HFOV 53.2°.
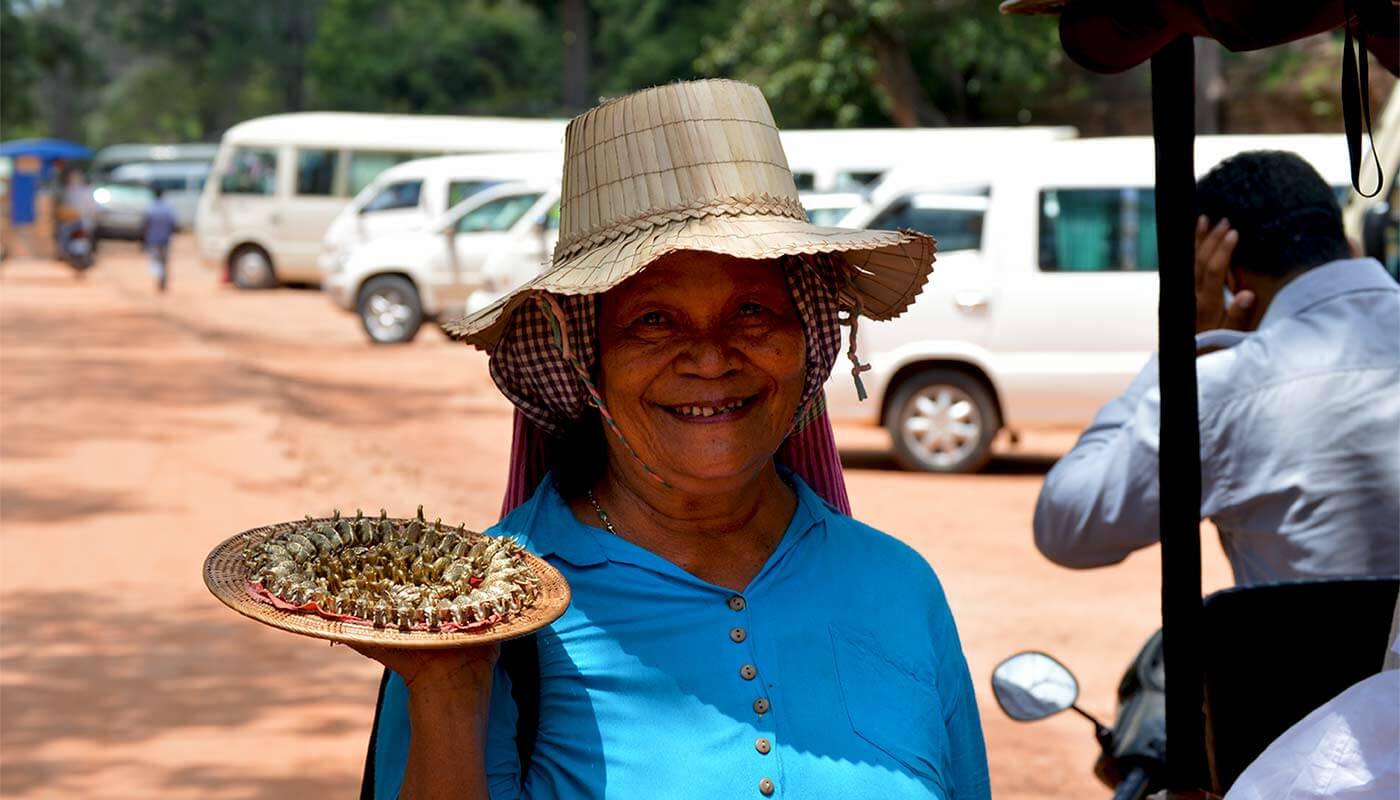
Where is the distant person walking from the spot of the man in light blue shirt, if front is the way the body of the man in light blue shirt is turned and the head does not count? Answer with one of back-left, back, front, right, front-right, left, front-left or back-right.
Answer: front

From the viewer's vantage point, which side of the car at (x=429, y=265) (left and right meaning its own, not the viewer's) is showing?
left

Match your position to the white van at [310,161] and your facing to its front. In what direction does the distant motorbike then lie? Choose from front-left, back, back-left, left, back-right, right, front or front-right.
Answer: front-right

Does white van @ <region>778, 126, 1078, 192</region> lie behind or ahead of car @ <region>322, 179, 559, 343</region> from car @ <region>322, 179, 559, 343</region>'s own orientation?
behind

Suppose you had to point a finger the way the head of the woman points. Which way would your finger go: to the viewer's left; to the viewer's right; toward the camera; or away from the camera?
toward the camera

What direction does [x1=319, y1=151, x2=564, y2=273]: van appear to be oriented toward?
to the viewer's left

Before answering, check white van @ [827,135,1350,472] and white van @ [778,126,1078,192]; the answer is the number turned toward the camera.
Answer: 0

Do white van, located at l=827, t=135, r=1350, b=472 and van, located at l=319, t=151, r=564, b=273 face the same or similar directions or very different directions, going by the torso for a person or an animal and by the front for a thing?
same or similar directions

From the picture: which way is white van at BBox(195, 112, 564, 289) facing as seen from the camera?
to the viewer's left

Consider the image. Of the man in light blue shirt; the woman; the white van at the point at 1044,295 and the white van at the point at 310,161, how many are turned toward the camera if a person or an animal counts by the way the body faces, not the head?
1

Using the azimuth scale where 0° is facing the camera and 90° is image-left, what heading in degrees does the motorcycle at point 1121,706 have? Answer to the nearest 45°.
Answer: approximately 180°

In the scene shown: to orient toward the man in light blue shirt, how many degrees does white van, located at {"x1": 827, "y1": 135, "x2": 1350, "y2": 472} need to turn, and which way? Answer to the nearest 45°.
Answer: approximately 90° to its left

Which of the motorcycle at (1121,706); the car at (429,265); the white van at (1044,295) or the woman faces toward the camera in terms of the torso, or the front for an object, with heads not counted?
the woman

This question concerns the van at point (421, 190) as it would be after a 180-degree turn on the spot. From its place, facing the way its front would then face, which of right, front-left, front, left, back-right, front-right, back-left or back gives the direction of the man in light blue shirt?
right

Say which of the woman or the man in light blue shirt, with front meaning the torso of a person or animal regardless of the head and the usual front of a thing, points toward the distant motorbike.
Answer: the man in light blue shirt

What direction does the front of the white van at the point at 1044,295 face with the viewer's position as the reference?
facing to the left of the viewer

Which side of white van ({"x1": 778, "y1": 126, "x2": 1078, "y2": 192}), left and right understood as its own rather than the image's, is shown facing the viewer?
left

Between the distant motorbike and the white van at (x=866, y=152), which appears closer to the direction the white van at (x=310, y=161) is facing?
the distant motorbike

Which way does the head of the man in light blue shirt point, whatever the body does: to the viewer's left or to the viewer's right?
to the viewer's left
